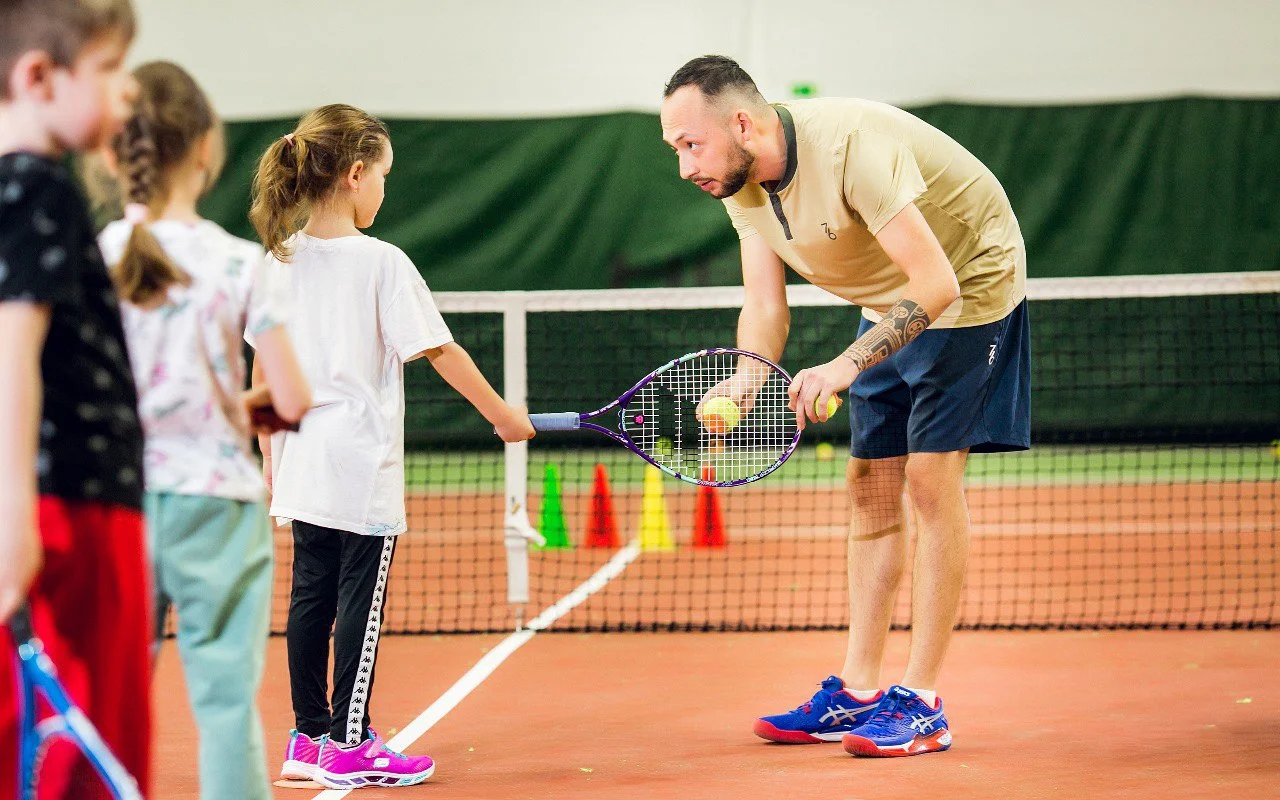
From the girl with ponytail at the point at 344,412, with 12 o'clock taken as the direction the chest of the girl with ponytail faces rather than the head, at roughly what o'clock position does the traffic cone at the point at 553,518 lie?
The traffic cone is roughly at 11 o'clock from the girl with ponytail.

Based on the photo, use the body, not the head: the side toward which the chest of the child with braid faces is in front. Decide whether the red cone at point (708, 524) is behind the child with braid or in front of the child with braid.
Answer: in front

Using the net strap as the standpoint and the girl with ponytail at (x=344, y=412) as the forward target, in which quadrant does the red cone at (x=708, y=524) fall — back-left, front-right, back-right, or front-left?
back-left

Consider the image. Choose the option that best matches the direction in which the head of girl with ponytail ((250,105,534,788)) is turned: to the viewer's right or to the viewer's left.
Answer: to the viewer's right

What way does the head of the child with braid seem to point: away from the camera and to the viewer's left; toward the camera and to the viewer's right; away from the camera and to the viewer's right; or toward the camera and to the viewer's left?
away from the camera and to the viewer's right

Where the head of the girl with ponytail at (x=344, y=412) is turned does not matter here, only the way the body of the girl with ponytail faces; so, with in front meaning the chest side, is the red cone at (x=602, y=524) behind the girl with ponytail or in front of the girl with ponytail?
in front

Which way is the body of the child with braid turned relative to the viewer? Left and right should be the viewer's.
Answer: facing away from the viewer and to the right of the viewer

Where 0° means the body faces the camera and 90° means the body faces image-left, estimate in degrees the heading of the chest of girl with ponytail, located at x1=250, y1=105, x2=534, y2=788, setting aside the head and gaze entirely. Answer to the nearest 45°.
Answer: approximately 225°

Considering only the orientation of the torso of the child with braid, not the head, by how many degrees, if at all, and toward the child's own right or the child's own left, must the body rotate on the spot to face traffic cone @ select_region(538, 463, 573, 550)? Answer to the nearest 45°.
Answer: approximately 45° to the child's own left

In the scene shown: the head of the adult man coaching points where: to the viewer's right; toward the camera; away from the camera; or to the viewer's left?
to the viewer's left

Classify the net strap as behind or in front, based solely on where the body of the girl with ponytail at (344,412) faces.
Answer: in front
